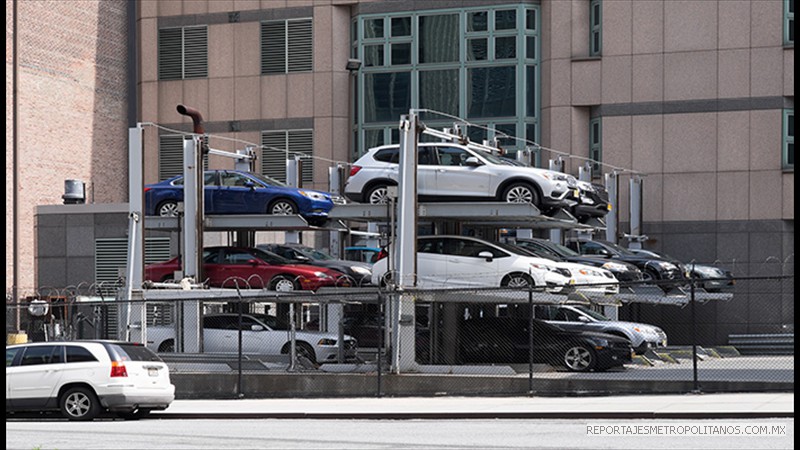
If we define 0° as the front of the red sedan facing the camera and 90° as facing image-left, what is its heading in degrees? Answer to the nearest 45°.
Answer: approximately 315°

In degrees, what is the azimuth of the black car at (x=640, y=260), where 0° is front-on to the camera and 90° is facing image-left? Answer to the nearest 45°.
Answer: approximately 315°

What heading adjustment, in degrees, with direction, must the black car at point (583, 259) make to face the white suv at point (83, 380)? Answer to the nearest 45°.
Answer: approximately 90° to its right

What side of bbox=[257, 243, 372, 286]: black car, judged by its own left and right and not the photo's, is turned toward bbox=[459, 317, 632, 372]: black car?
front

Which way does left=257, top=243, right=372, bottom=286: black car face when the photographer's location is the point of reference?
facing the viewer and to the right of the viewer
